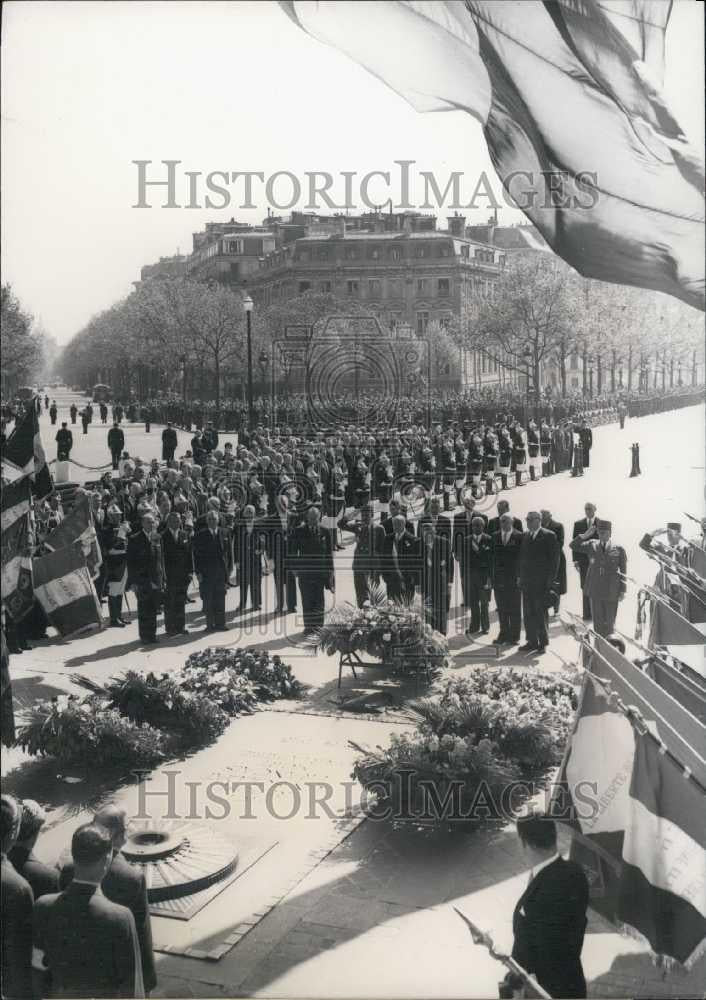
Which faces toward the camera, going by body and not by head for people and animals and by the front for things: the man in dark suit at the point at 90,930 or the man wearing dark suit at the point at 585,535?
the man wearing dark suit

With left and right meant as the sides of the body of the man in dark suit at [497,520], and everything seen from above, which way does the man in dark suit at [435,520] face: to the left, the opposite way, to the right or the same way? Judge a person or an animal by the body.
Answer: the same way

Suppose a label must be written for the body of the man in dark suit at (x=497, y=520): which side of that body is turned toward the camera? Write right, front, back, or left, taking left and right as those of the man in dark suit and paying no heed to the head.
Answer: front

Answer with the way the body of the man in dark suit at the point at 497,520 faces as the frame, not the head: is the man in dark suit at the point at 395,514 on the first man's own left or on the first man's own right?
on the first man's own right

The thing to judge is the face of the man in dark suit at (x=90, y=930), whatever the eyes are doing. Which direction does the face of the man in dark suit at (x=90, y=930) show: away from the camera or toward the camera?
away from the camera

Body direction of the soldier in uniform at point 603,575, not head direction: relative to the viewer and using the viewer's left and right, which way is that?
facing the viewer

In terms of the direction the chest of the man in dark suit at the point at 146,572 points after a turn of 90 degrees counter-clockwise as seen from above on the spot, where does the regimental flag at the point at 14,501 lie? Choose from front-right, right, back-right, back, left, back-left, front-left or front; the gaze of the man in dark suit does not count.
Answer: back-right

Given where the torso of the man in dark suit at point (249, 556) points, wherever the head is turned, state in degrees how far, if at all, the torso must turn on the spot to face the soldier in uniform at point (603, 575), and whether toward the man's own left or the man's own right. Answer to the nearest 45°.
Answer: approximately 45° to the man's own left

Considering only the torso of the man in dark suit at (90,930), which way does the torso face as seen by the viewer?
away from the camera

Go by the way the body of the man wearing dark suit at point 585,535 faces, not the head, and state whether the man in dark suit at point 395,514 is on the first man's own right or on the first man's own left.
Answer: on the first man's own right
